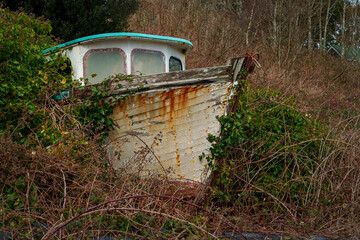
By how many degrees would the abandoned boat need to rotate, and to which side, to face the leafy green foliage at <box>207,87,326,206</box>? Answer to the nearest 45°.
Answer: approximately 45° to its left

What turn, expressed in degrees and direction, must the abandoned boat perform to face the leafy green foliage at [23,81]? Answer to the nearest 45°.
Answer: approximately 135° to its right

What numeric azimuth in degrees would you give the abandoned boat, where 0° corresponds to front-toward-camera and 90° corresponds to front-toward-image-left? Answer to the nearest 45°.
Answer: approximately 315°
